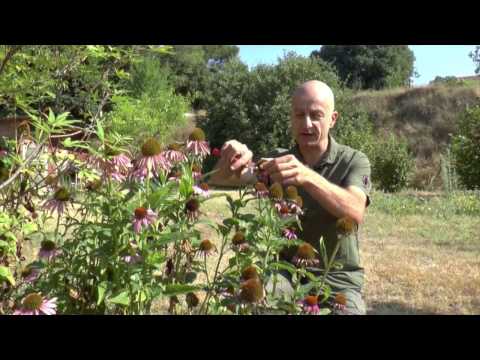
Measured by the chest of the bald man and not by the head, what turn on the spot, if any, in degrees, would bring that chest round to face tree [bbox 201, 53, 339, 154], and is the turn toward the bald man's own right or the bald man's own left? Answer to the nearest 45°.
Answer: approximately 135° to the bald man's own right

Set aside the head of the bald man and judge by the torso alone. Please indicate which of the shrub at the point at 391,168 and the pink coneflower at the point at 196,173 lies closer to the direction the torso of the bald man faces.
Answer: the pink coneflower

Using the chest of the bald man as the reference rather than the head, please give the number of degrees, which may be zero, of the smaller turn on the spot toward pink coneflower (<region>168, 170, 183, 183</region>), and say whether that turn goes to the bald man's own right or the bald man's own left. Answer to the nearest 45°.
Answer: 0° — they already face it

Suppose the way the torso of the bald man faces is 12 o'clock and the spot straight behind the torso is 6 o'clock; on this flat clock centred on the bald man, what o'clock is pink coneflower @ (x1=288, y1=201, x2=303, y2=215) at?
The pink coneflower is roughly at 11 o'clock from the bald man.

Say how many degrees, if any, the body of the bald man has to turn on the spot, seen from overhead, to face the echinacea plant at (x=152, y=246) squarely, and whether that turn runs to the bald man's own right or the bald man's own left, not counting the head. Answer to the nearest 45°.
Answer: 0° — they already face it

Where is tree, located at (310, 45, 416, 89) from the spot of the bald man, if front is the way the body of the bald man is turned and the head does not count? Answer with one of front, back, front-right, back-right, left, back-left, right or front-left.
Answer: back-right

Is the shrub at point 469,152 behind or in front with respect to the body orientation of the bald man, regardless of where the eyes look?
behind

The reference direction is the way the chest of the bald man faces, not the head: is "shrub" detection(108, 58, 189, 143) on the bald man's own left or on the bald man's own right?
on the bald man's own right

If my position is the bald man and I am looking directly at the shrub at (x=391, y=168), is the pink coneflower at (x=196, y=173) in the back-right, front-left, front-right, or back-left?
back-left

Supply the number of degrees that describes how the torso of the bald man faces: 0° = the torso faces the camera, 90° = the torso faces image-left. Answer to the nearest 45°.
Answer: approximately 45°
